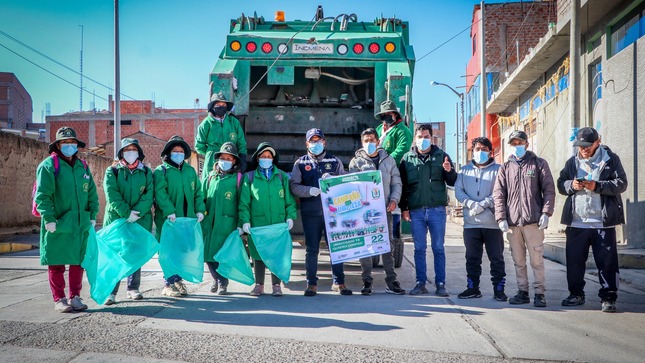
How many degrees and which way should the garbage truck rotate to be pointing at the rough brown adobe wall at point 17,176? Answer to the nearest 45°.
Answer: approximately 45° to its left

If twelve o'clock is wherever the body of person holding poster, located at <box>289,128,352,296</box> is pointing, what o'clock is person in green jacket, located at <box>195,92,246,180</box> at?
The person in green jacket is roughly at 4 o'clock from the person holding poster.

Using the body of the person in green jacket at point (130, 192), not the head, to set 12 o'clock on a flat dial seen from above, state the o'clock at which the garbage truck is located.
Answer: The garbage truck is roughly at 8 o'clock from the person in green jacket.

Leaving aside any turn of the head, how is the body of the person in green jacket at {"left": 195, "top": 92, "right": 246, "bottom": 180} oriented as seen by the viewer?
toward the camera

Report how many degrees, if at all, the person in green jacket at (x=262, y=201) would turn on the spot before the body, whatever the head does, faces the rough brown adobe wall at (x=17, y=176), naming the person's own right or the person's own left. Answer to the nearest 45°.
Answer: approximately 135° to the person's own right

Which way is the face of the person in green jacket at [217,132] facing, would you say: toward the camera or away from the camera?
toward the camera

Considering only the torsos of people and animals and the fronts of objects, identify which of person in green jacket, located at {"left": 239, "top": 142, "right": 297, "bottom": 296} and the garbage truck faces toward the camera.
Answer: the person in green jacket

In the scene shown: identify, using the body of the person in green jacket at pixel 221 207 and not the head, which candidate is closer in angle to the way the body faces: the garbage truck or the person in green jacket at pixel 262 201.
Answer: the person in green jacket

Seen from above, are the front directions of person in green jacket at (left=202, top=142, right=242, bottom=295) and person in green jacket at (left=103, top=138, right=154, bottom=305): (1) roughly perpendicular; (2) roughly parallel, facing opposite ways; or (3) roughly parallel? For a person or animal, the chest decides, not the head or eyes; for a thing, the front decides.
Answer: roughly parallel

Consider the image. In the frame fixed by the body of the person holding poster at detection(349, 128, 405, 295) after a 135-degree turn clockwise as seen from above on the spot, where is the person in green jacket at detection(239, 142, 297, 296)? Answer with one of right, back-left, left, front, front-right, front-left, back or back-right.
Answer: front-left

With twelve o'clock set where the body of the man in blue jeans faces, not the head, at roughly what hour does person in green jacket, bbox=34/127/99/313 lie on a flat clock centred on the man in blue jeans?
The person in green jacket is roughly at 2 o'clock from the man in blue jeans.

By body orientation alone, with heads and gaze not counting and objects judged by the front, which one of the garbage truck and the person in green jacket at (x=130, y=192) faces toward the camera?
the person in green jacket

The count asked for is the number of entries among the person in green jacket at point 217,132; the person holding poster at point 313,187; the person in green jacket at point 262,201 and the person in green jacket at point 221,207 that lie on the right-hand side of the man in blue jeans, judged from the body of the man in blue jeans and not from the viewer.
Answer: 4

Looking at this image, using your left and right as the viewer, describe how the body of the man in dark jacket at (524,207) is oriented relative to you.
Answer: facing the viewer

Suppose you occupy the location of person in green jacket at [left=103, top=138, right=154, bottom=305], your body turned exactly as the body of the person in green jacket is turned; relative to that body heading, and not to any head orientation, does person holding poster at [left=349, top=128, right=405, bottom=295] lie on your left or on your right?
on your left

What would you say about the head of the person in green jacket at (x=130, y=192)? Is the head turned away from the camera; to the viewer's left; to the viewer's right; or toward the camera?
toward the camera

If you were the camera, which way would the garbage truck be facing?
facing away from the viewer

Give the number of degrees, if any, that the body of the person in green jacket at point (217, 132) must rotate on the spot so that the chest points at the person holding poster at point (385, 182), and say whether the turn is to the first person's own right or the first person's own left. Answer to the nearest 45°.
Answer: approximately 45° to the first person's own left
